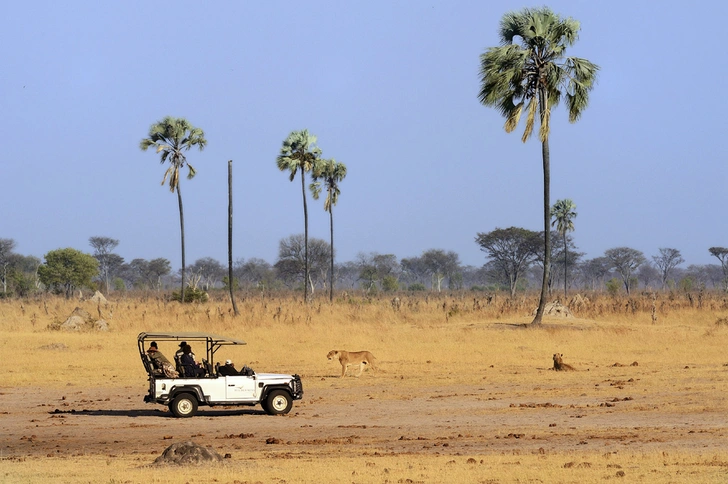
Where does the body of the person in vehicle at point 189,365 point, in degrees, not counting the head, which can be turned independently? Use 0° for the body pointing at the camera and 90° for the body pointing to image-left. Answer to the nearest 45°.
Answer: approximately 270°

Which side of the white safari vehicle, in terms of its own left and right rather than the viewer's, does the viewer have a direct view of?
right

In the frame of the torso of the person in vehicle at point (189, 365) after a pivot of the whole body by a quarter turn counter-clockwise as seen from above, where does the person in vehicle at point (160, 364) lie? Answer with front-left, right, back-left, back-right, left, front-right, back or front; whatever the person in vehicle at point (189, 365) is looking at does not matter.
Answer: left

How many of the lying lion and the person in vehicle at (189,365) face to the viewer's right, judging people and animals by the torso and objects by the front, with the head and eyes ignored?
1

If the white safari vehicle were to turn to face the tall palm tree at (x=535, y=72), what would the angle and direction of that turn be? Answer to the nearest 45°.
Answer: approximately 45° to its left

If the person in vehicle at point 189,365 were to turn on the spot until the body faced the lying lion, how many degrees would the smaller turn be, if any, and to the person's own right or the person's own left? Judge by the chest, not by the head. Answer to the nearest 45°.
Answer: approximately 45° to the person's own left

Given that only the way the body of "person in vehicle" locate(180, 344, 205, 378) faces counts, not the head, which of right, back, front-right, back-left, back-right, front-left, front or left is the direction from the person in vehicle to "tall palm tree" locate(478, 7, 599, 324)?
front-left

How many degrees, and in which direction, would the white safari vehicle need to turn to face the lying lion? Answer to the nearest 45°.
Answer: approximately 45° to its left

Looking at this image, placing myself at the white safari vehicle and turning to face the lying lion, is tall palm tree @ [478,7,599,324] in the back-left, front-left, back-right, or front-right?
front-left
